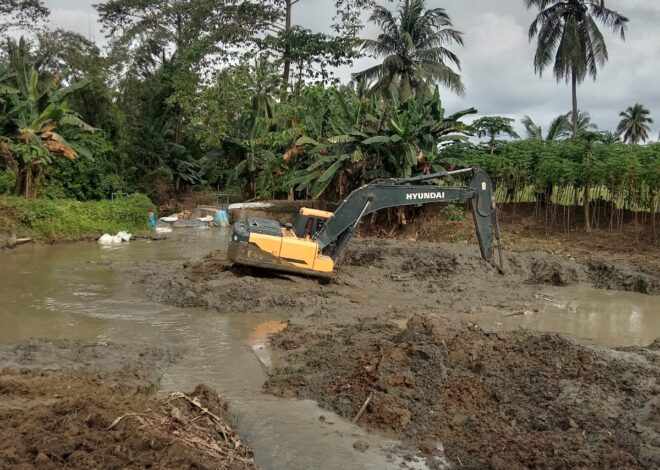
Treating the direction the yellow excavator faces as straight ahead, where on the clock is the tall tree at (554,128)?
The tall tree is roughly at 10 o'clock from the yellow excavator.

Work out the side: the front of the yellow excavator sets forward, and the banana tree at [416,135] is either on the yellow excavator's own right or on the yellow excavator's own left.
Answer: on the yellow excavator's own left

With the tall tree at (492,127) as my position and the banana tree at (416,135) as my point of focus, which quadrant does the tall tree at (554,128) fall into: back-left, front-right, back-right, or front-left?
back-right

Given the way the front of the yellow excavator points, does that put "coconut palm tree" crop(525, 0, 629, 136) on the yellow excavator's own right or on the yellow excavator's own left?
on the yellow excavator's own left

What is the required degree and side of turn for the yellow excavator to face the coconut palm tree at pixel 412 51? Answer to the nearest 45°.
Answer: approximately 90° to its left

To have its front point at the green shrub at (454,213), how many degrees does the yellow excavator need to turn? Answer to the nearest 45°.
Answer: approximately 90° to its left

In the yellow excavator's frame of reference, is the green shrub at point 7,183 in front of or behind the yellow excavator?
behind

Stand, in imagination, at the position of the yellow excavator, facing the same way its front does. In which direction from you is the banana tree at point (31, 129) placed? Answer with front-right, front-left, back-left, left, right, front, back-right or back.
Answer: back-left

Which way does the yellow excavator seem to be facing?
to the viewer's right

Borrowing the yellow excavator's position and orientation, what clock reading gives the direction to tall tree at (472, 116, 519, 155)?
The tall tree is roughly at 10 o'clock from the yellow excavator.
